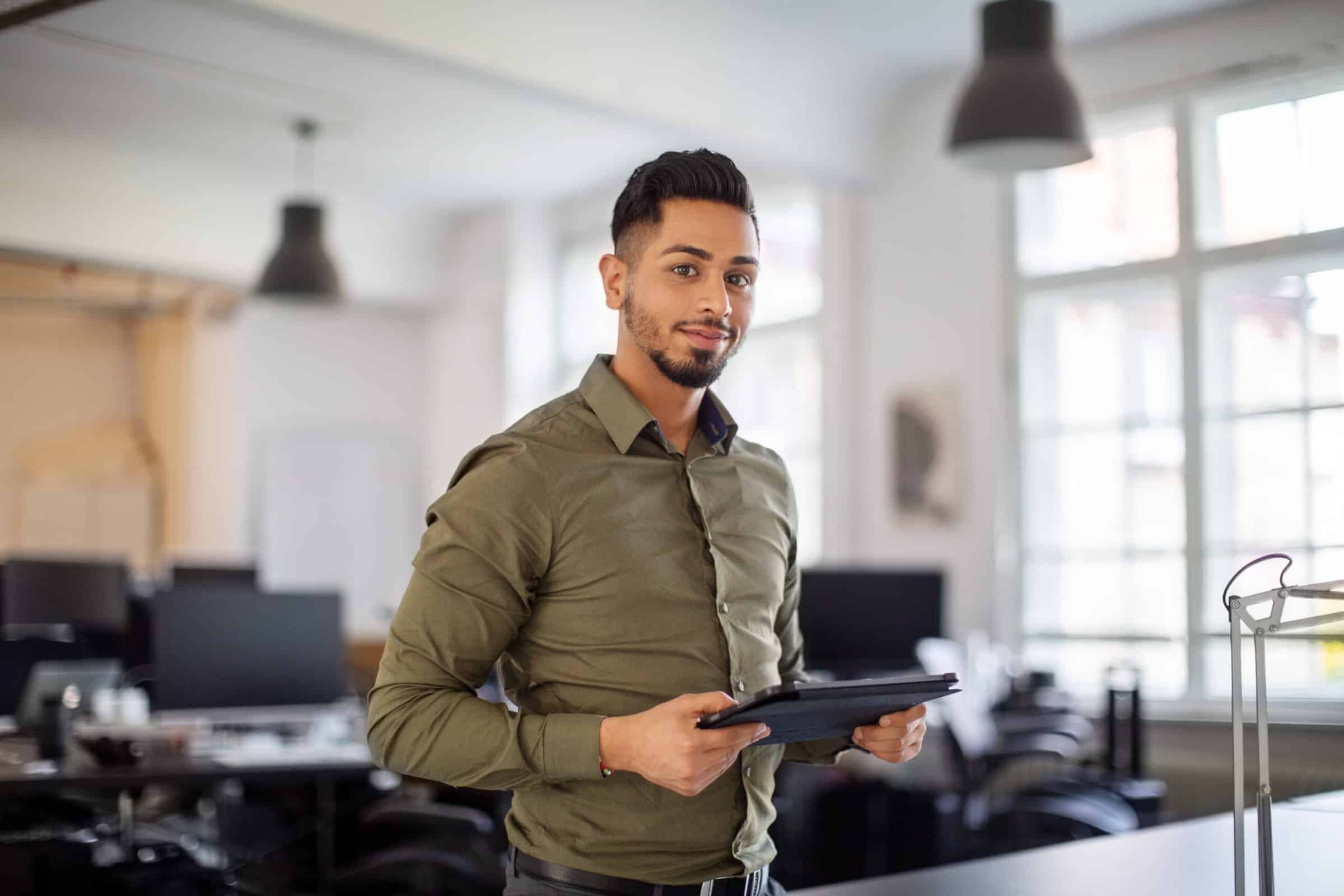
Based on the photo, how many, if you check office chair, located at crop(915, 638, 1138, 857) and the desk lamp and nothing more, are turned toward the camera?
0

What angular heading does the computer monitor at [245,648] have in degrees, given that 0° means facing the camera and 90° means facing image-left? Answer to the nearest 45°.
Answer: approximately 0°

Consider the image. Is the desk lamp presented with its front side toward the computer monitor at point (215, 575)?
no

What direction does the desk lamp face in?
to the viewer's right

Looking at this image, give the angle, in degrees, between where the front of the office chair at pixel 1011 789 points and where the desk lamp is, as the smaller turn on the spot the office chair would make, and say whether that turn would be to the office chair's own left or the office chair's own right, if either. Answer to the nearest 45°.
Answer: approximately 90° to the office chair's own right

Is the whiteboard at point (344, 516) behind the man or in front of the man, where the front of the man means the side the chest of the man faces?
behind

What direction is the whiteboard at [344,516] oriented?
toward the camera

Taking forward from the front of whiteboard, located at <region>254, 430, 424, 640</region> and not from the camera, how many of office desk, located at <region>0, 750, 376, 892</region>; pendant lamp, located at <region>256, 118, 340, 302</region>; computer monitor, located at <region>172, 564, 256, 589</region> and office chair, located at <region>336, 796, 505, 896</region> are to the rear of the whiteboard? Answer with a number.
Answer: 0

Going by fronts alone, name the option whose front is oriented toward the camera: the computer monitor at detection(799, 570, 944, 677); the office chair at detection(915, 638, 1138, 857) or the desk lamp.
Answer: the computer monitor

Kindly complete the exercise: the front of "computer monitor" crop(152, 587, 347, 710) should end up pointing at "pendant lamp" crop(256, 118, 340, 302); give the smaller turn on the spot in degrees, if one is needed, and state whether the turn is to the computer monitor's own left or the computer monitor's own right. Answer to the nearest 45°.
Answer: approximately 180°

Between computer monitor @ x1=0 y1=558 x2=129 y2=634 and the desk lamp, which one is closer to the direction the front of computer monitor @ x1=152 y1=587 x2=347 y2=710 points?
the desk lamp
